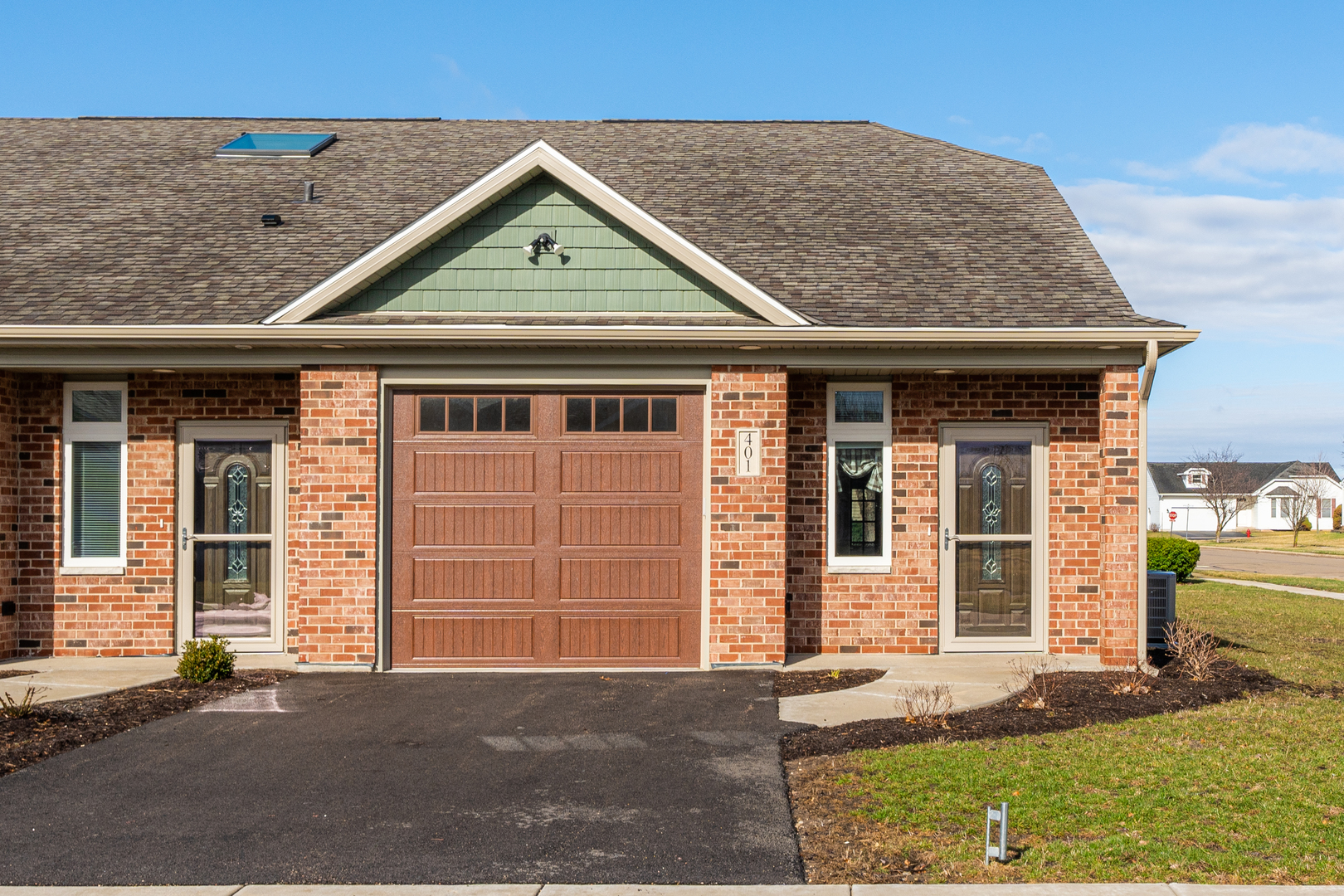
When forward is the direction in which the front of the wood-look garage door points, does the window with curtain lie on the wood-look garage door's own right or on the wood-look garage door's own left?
on the wood-look garage door's own left

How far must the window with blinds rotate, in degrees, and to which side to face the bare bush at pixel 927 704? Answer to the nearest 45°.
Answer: approximately 45° to its left

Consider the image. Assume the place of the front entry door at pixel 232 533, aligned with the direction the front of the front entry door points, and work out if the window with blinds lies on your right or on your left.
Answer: on your right

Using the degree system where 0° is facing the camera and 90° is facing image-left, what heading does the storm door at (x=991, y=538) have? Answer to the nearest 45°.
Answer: approximately 0°

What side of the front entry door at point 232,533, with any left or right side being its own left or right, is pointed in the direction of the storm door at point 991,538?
left
